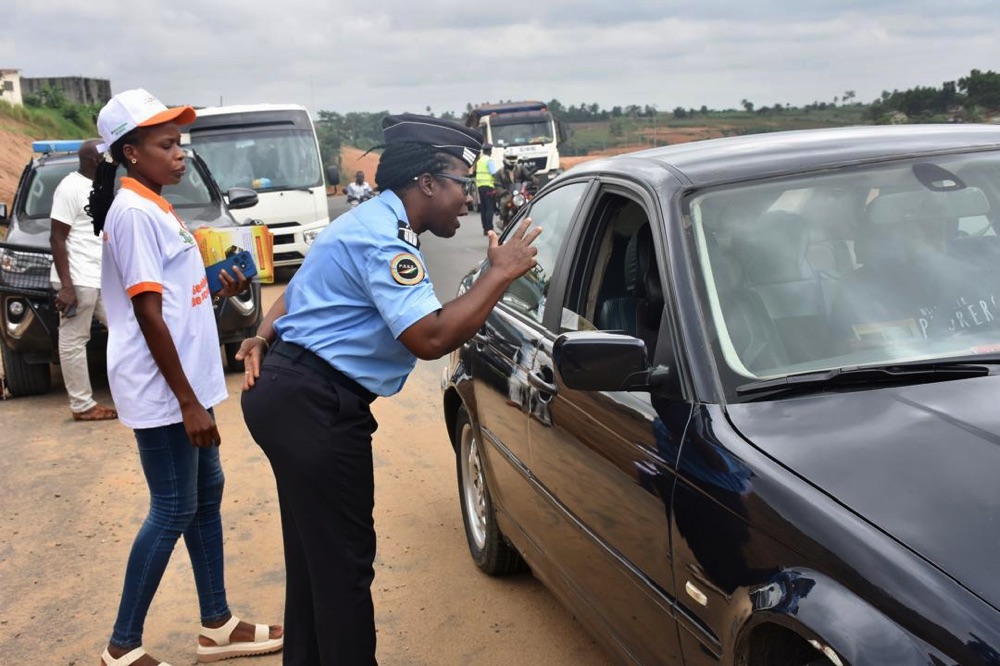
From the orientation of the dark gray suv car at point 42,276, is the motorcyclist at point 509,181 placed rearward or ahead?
rearward

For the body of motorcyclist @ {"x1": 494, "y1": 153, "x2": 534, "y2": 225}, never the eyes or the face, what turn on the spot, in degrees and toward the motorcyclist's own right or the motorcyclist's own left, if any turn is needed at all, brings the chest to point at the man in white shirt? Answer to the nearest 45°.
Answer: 0° — they already face them

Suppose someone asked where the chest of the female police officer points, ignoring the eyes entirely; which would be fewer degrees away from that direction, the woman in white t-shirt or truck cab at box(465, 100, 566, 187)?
the truck cab

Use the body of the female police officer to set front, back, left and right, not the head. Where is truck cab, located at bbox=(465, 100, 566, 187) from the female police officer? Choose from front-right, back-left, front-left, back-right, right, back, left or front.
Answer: left

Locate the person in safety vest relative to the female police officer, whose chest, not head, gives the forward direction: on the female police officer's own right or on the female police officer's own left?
on the female police officer's own left

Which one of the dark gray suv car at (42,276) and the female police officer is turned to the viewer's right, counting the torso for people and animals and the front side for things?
the female police officer

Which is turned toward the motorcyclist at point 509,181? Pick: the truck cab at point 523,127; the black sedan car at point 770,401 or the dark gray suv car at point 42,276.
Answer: the truck cab

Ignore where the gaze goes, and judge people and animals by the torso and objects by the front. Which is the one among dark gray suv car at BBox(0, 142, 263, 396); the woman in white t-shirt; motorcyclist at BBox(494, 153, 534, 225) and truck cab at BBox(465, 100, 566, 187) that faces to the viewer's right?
the woman in white t-shirt

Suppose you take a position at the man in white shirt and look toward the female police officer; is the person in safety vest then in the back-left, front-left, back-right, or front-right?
back-left

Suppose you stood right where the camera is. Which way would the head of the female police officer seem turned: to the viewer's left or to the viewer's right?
to the viewer's right

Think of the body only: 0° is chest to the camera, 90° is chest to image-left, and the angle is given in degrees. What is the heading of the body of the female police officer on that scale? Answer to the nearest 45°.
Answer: approximately 270°

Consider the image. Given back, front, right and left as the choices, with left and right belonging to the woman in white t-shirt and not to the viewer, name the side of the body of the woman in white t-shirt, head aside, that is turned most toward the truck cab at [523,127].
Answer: left

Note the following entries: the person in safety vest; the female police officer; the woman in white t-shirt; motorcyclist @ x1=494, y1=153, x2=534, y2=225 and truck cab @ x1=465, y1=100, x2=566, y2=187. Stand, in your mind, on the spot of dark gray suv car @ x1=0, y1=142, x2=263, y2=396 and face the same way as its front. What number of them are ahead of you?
2

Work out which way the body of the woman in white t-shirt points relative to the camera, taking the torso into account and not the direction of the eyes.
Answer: to the viewer's right

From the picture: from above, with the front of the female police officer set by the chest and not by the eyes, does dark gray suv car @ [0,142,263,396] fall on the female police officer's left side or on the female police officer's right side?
on the female police officer's left side
